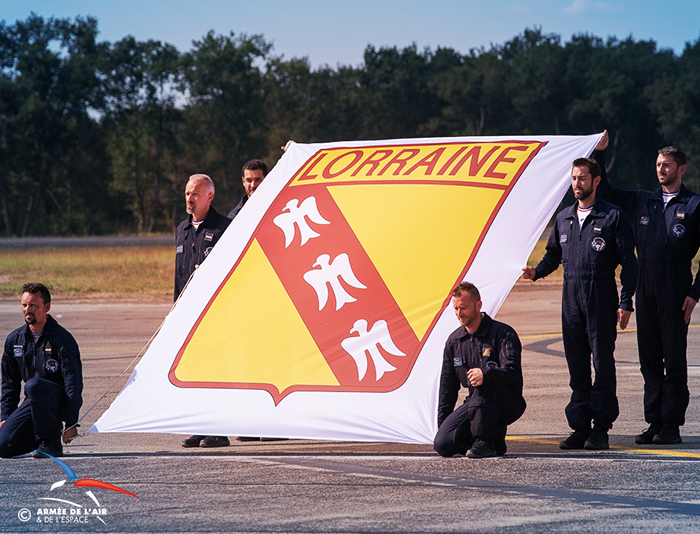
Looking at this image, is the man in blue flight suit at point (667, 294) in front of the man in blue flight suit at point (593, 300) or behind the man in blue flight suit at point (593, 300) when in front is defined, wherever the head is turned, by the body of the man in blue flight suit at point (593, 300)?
behind

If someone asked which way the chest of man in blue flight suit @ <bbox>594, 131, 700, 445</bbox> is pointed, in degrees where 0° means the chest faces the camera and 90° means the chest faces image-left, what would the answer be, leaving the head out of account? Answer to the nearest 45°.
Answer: approximately 45°

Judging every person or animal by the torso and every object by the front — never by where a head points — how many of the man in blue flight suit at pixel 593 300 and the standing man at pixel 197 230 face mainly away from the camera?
0

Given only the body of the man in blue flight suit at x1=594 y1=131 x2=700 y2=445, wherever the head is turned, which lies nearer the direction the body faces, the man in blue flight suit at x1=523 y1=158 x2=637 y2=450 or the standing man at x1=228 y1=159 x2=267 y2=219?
the man in blue flight suit

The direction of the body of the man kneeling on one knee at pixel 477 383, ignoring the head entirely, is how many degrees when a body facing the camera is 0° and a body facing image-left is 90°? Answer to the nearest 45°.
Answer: approximately 45°

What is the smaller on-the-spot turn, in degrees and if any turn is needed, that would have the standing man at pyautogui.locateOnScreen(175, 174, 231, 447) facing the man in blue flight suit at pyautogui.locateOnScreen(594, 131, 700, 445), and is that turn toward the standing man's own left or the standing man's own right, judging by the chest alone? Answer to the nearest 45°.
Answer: approximately 135° to the standing man's own left

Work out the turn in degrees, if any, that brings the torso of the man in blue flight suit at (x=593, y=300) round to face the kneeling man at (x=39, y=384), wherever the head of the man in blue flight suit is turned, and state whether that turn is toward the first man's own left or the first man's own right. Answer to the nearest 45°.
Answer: approximately 45° to the first man's own right

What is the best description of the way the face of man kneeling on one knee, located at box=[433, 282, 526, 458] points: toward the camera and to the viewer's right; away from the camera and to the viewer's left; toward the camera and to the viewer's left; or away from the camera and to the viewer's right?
toward the camera and to the viewer's left

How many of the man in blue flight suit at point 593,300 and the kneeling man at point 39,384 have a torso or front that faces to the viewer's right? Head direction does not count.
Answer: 0

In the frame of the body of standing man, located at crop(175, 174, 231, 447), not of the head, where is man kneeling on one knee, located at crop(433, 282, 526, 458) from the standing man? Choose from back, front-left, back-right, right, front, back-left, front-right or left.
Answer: left
